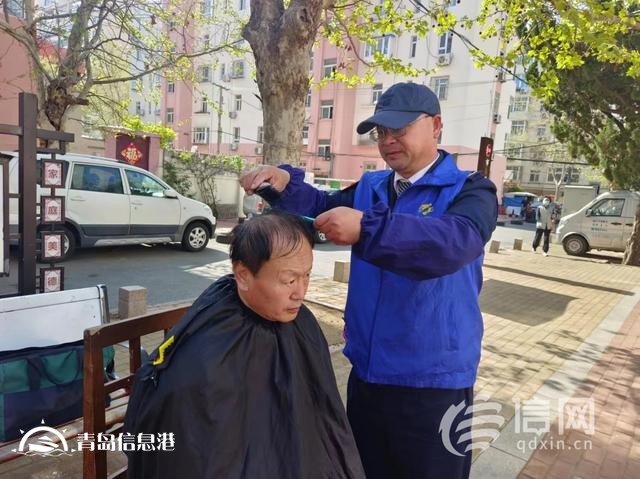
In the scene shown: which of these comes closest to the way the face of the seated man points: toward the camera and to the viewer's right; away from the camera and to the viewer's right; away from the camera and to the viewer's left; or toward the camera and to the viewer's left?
toward the camera and to the viewer's right

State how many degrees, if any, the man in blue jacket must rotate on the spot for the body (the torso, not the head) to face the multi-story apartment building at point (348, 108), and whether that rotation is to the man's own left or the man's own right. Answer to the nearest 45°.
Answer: approximately 135° to the man's own right

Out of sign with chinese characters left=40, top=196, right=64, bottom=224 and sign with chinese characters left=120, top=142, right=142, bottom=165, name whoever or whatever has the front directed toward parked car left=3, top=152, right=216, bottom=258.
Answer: sign with chinese characters left=120, top=142, right=142, bottom=165

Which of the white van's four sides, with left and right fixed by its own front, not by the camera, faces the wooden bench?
left

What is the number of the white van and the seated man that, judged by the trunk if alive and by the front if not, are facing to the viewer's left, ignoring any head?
1

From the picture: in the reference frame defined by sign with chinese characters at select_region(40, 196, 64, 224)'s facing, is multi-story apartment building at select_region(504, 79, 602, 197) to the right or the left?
on its left

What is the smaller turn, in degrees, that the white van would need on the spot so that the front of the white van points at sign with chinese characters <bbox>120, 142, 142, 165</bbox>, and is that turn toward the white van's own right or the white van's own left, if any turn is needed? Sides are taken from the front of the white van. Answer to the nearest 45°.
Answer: approximately 45° to the white van's own left

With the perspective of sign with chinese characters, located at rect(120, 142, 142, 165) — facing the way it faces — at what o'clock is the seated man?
The seated man is roughly at 12 o'clock from the sign with chinese characters.

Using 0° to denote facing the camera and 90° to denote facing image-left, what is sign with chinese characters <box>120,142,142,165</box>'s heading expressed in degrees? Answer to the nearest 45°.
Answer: approximately 0°

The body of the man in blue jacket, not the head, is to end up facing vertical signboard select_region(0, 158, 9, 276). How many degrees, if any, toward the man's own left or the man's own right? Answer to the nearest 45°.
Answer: approximately 90° to the man's own right
